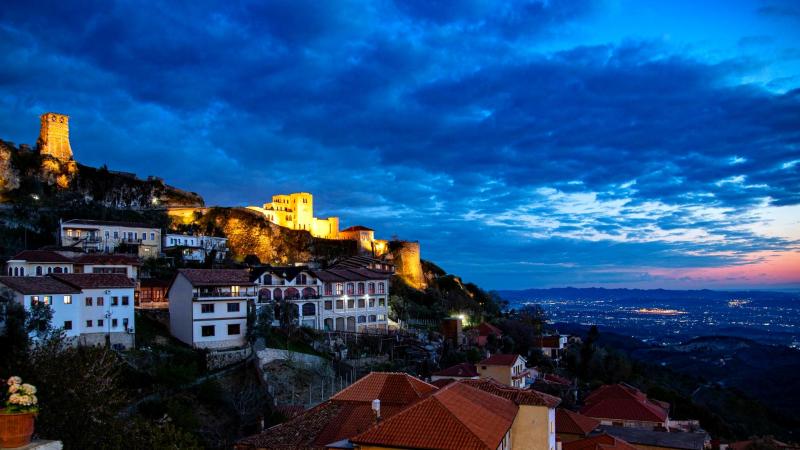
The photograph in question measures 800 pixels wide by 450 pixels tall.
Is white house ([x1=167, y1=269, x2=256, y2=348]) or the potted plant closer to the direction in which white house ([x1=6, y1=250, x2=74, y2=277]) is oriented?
the potted plant

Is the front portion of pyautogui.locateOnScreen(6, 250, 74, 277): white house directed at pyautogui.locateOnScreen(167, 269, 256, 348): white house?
no

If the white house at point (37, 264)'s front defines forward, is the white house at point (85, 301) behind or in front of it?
in front

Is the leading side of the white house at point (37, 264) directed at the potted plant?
yes

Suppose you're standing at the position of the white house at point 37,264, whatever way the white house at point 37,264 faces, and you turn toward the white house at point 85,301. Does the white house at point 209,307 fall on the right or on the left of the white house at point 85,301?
left

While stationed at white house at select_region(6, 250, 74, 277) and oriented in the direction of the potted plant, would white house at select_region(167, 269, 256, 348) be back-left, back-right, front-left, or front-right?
front-left

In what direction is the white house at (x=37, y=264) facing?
toward the camera
